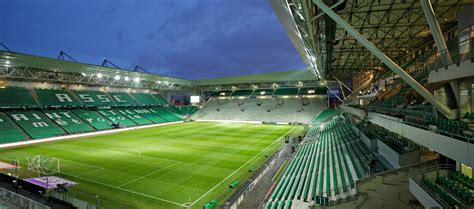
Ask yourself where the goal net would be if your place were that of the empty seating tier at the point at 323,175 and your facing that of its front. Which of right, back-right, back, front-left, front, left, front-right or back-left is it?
front

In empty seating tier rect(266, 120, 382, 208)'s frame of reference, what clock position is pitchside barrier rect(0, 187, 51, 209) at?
The pitchside barrier is roughly at 11 o'clock from the empty seating tier.

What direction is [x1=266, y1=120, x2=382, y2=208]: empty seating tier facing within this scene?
to the viewer's left
